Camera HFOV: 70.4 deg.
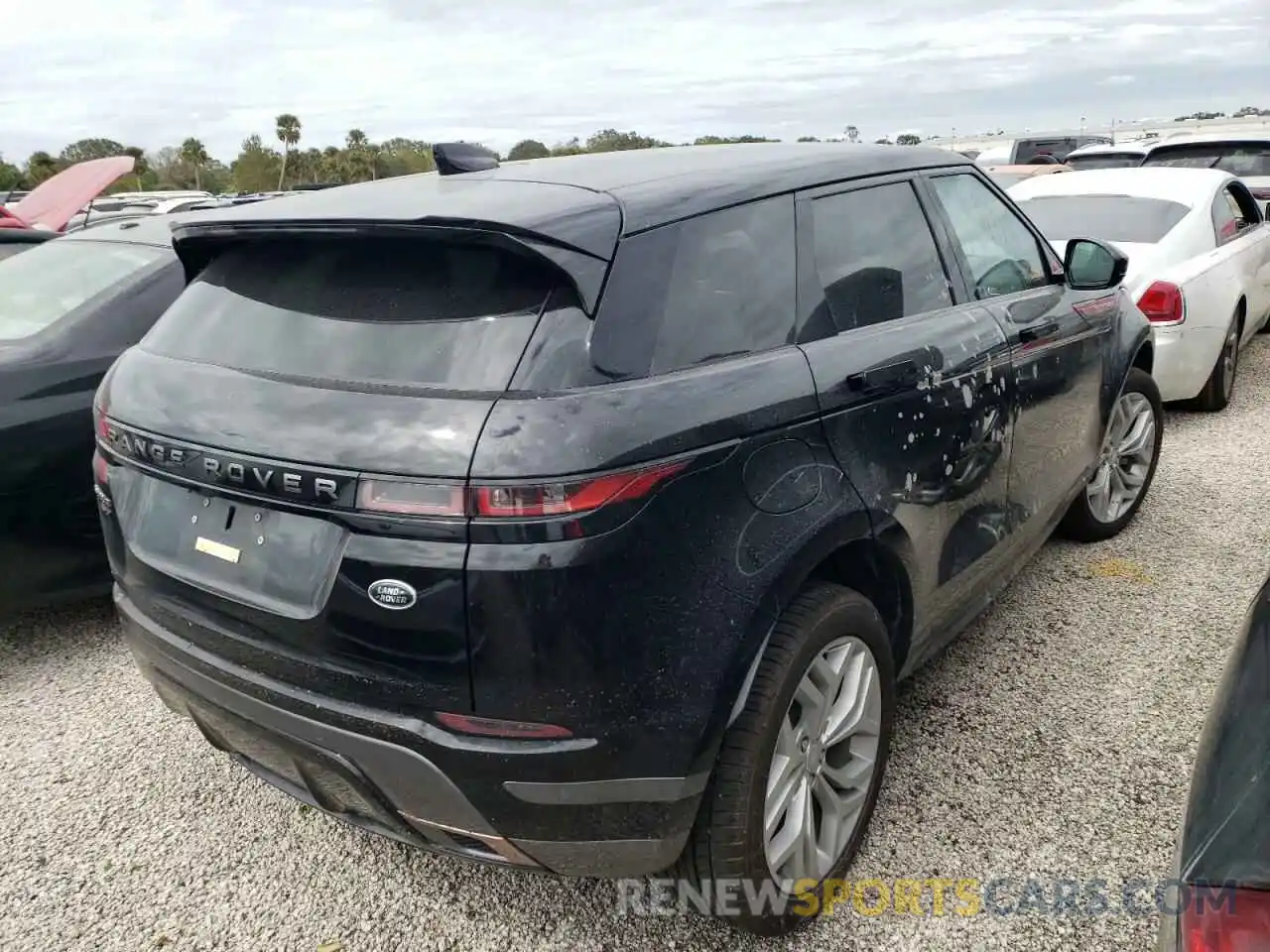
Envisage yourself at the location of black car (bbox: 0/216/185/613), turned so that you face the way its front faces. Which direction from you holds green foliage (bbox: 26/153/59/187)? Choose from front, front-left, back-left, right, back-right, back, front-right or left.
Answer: front-left

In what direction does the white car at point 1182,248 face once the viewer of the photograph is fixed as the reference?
facing away from the viewer and to the right of the viewer

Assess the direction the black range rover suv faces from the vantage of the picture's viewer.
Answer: facing away from the viewer and to the right of the viewer

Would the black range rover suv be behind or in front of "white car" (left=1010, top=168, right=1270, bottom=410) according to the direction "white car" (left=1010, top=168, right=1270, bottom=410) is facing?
behind

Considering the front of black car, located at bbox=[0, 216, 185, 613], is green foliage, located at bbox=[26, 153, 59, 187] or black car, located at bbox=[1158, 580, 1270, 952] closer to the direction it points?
the green foliage

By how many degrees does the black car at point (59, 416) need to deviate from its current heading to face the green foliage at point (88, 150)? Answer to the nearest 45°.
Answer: approximately 45° to its left

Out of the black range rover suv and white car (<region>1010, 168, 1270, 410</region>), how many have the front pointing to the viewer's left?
0

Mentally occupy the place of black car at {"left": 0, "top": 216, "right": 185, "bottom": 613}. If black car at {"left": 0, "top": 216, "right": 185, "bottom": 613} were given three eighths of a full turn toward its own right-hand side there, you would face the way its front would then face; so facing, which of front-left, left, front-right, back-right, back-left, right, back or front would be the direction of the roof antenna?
front-left
